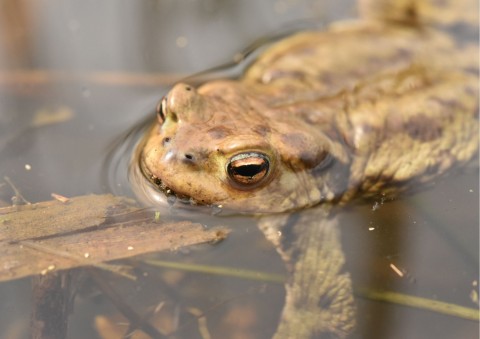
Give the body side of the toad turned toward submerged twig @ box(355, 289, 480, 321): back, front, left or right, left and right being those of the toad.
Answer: left

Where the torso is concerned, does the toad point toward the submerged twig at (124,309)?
yes

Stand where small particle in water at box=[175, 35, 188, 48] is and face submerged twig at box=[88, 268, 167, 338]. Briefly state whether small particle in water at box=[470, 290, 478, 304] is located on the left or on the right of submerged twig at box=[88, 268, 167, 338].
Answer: left

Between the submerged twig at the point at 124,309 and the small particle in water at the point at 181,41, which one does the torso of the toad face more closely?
the submerged twig

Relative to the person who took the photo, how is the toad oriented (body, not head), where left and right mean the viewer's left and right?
facing the viewer and to the left of the viewer

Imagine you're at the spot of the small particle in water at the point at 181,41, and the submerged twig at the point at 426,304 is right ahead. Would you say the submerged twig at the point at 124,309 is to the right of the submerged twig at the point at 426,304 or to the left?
right

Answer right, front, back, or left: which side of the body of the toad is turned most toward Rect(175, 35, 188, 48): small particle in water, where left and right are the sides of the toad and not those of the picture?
right
